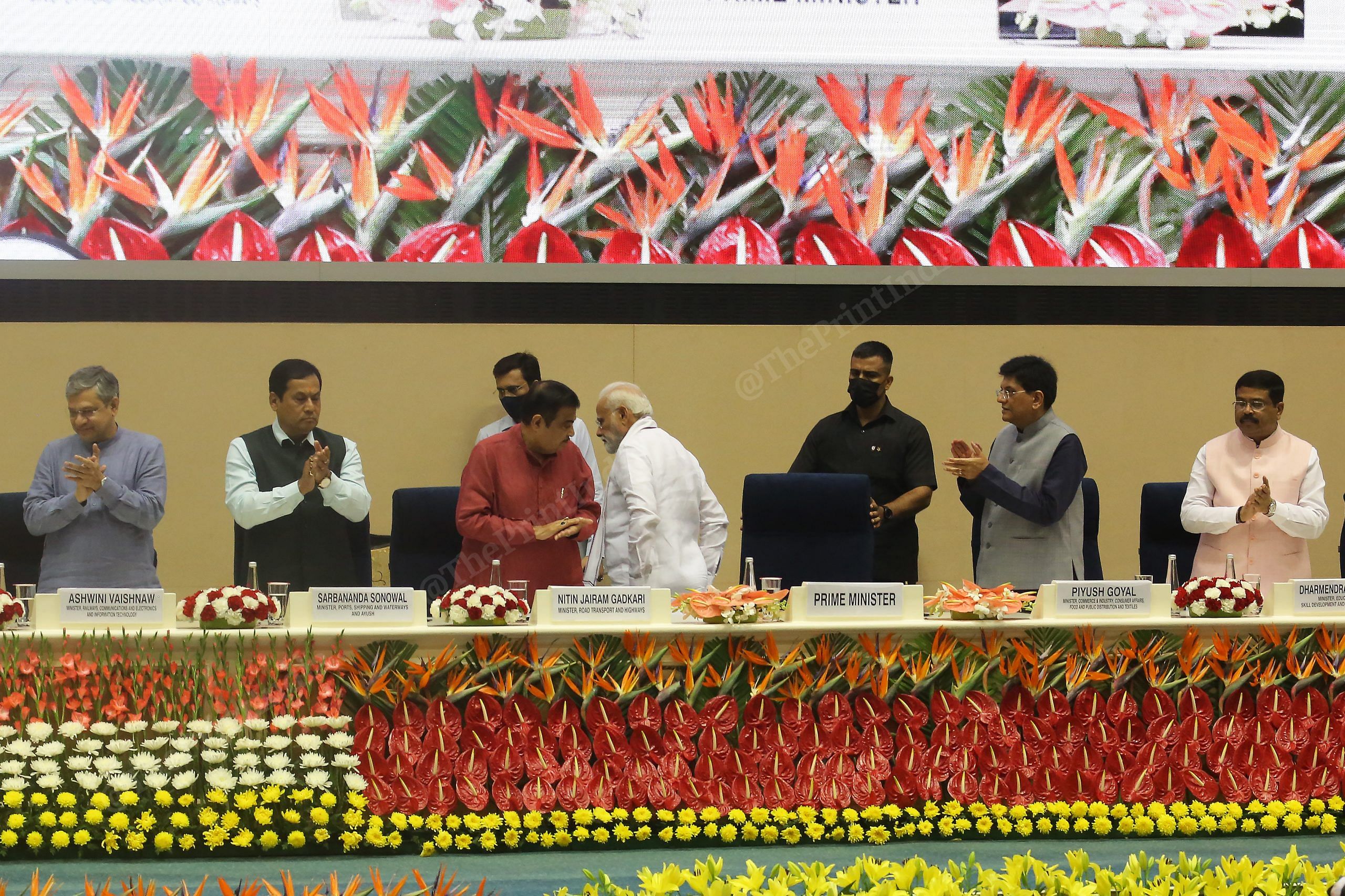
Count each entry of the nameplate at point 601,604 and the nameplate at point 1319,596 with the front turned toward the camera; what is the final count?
2

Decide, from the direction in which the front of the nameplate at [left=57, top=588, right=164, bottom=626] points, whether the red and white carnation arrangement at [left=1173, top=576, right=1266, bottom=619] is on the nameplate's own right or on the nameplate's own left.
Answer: on the nameplate's own left

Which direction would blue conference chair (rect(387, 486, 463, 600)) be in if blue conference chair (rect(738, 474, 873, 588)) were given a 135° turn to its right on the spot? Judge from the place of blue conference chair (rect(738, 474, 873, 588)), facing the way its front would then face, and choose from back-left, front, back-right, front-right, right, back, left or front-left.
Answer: front-left

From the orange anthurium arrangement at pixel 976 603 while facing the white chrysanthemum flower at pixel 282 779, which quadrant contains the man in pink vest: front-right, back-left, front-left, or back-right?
back-right

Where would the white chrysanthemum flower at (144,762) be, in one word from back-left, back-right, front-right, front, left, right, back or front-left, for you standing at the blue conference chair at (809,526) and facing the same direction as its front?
front-right

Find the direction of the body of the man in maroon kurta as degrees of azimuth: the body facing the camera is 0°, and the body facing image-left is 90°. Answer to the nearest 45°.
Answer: approximately 315°

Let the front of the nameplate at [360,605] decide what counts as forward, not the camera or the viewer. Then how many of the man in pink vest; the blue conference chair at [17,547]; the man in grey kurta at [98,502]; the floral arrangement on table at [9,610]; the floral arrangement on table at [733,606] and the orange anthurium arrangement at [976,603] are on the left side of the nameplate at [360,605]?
3

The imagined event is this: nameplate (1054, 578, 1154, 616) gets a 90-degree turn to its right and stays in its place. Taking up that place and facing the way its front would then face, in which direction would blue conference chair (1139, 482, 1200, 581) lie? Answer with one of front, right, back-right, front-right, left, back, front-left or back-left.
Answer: right

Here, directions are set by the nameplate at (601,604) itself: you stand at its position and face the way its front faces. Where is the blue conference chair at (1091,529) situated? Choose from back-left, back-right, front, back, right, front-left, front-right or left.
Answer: back-left

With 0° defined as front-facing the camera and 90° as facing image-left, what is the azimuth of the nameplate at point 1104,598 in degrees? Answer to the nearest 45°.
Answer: approximately 0°

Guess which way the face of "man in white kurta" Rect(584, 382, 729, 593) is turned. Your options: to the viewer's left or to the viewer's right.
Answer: to the viewer's left

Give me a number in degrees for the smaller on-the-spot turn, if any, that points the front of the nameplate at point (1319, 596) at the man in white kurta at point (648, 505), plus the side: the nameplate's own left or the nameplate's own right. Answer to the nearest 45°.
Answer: approximately 90° to the nameplate's own right
